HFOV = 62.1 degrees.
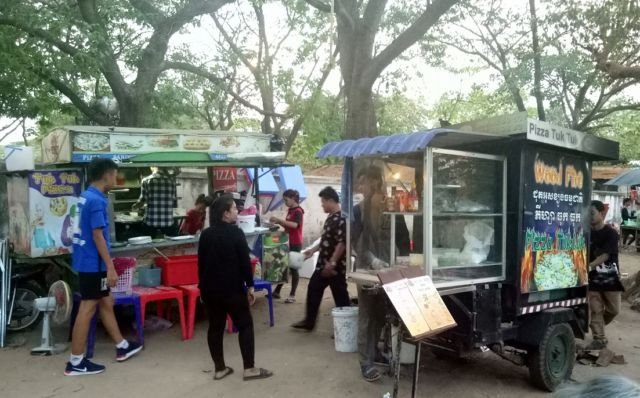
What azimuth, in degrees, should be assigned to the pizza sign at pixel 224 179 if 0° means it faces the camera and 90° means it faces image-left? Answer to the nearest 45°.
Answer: approximately 0°

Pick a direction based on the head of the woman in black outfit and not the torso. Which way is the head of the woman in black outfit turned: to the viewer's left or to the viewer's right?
to the viewer's right

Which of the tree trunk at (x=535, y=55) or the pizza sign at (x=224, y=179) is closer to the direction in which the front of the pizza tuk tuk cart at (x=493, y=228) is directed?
the pizza sign

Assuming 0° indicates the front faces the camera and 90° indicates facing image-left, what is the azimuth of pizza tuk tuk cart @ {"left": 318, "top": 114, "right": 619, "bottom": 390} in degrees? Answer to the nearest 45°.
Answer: approximately 45°
